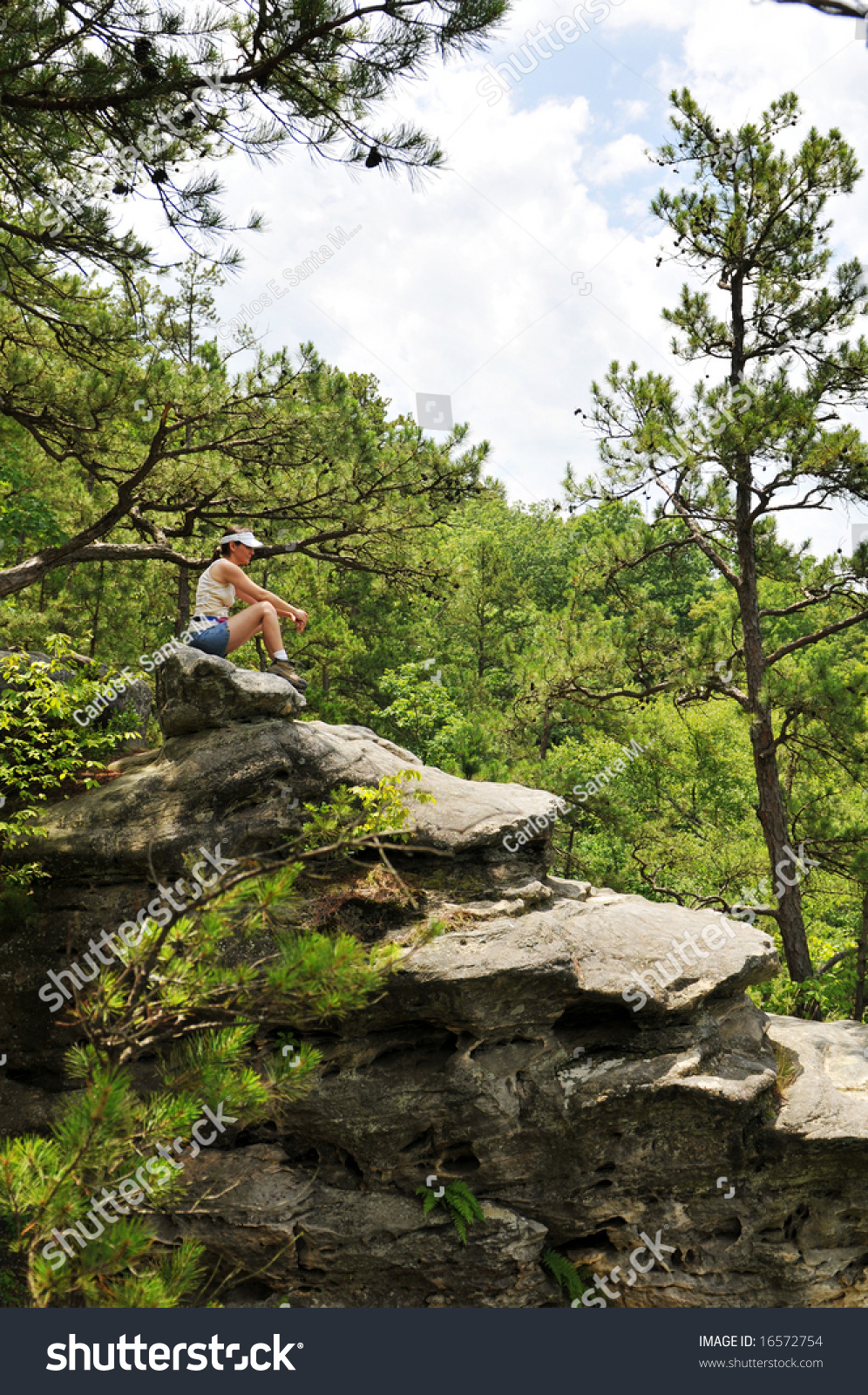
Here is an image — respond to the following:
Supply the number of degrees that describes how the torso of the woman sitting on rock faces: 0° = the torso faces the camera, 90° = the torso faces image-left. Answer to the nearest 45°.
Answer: approximately 270°

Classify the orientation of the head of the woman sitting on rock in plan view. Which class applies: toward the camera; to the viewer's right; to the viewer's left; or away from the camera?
to the viewer's right
